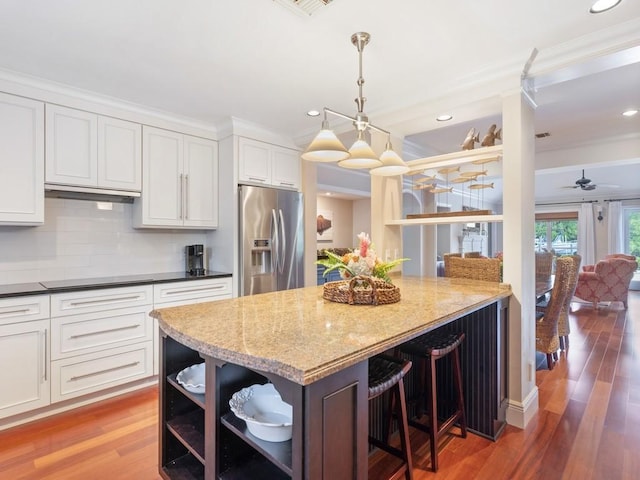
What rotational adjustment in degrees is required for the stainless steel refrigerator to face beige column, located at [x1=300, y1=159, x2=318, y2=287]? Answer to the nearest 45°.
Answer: approximately 90° to its left

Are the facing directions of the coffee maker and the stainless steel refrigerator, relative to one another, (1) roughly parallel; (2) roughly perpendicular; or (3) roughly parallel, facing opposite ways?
roughly parallel

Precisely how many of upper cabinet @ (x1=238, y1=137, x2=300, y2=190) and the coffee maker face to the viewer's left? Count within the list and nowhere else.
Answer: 0

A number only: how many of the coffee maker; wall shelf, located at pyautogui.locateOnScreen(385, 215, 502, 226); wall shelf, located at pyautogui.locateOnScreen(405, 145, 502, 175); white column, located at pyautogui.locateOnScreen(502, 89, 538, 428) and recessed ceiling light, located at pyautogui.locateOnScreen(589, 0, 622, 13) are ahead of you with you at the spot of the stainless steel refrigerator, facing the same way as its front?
4

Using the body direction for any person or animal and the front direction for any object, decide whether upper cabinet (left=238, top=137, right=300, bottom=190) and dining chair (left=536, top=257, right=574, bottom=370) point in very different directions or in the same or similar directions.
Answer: very different directions

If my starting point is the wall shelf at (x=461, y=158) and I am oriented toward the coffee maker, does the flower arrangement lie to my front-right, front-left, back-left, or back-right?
front-left

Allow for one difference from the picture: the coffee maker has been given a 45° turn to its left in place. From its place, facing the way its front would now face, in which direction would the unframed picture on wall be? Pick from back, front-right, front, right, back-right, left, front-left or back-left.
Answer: front-left

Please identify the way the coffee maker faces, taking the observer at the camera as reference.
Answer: facing the viewer and to the right of the viewer

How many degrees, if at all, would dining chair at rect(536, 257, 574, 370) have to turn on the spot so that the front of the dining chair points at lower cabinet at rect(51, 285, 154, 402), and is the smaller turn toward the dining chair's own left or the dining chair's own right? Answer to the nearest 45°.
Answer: approximately 45° to the dining chair's own left

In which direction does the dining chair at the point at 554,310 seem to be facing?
to the viewer's left

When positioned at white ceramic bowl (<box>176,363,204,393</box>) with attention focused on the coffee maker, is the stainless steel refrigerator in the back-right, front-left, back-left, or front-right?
front-right

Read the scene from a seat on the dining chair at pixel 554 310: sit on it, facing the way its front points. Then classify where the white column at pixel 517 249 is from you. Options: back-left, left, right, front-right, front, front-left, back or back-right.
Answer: left

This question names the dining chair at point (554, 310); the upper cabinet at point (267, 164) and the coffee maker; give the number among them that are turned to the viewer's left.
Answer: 1

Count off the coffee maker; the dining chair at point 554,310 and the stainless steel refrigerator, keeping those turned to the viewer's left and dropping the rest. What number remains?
1

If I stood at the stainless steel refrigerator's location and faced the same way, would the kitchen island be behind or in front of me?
in front
